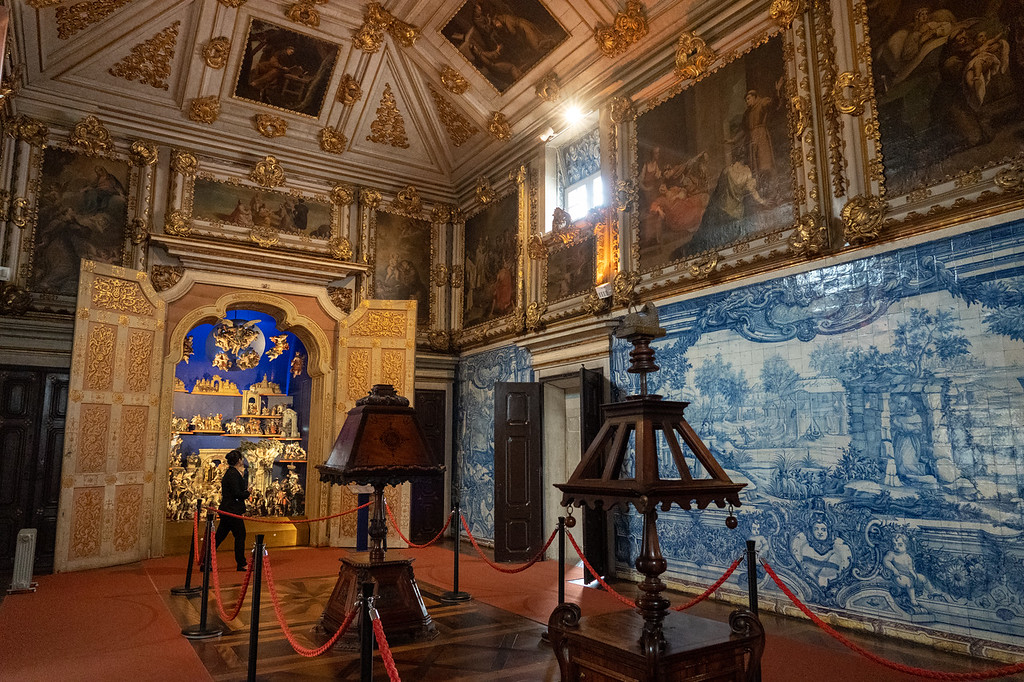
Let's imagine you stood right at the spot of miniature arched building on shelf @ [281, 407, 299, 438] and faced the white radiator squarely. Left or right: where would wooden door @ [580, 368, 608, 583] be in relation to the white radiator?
left

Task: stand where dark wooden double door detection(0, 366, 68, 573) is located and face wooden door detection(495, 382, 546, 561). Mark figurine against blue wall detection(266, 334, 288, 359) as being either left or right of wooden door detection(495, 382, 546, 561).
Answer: left

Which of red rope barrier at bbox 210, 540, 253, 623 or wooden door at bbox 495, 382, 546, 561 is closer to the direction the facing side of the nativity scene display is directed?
the red rope barrier

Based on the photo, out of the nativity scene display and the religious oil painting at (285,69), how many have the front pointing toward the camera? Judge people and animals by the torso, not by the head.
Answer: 2

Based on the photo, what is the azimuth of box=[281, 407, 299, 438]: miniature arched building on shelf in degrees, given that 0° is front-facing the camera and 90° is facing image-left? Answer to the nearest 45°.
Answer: approximately 0°

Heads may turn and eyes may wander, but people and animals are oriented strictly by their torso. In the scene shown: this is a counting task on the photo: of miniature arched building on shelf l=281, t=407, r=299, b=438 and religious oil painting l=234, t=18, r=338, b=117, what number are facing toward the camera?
2

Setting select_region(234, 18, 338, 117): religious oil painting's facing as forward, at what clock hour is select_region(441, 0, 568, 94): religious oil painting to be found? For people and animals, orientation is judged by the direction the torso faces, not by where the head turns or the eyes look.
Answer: select_region(441, 0, 568, 94): religious oil painting is roughly at 10 o'clock from select_region(234, 18, 338, 117): religious oil painting.
